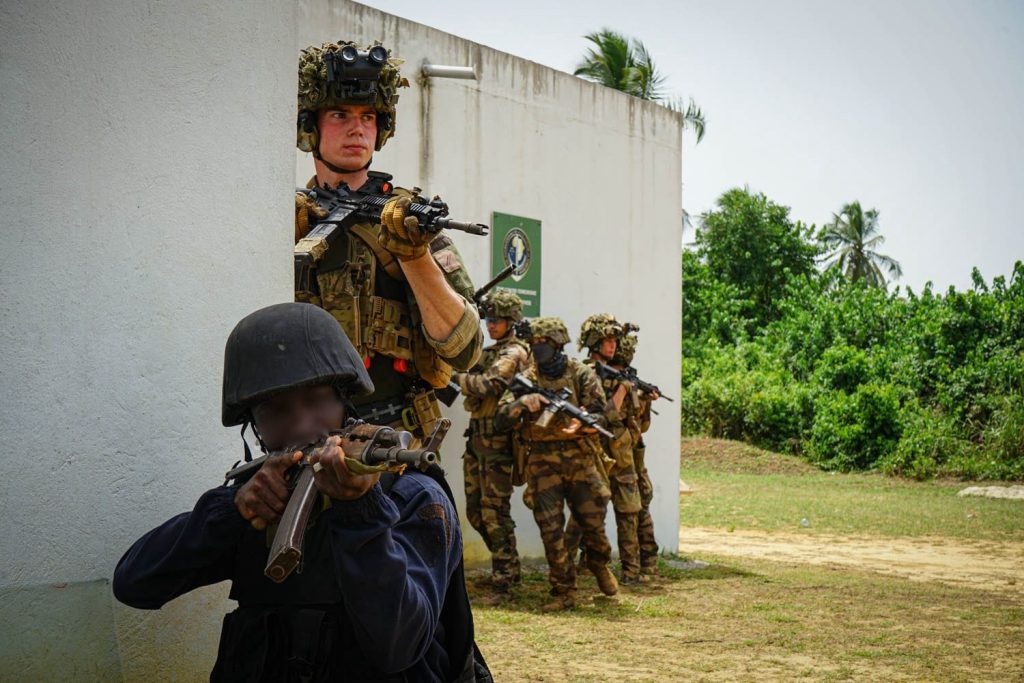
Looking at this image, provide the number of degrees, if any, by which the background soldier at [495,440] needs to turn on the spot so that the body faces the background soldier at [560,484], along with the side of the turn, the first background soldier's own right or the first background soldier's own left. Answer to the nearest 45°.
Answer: approximately 90° to the first background soldier's own left

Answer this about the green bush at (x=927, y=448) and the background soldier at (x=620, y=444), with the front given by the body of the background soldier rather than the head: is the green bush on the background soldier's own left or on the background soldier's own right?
on the background soldier's own left

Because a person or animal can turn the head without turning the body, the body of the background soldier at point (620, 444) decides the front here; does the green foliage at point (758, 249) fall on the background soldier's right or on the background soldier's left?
on the background soldier's left

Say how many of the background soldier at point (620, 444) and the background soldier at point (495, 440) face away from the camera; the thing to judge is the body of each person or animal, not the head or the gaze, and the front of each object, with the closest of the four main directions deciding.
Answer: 0

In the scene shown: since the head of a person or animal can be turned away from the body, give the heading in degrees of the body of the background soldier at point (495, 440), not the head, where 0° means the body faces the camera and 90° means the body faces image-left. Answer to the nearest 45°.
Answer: approximately 45°

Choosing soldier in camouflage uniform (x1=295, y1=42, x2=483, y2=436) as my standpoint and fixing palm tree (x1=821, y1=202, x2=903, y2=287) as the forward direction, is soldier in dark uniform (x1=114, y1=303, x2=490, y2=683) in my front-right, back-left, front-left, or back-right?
back-right

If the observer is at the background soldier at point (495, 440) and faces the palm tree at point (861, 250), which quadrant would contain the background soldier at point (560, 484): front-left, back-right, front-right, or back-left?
back-right

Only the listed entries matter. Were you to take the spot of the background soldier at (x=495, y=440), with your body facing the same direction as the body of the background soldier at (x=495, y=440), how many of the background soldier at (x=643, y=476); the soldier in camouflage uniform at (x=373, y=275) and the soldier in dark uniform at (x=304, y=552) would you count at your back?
1

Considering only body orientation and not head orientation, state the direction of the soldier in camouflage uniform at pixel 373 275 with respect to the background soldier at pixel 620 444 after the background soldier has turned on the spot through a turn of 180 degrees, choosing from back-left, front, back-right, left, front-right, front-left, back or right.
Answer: back-left

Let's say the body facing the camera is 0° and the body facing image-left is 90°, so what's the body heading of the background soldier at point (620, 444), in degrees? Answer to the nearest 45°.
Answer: approximately 315°
